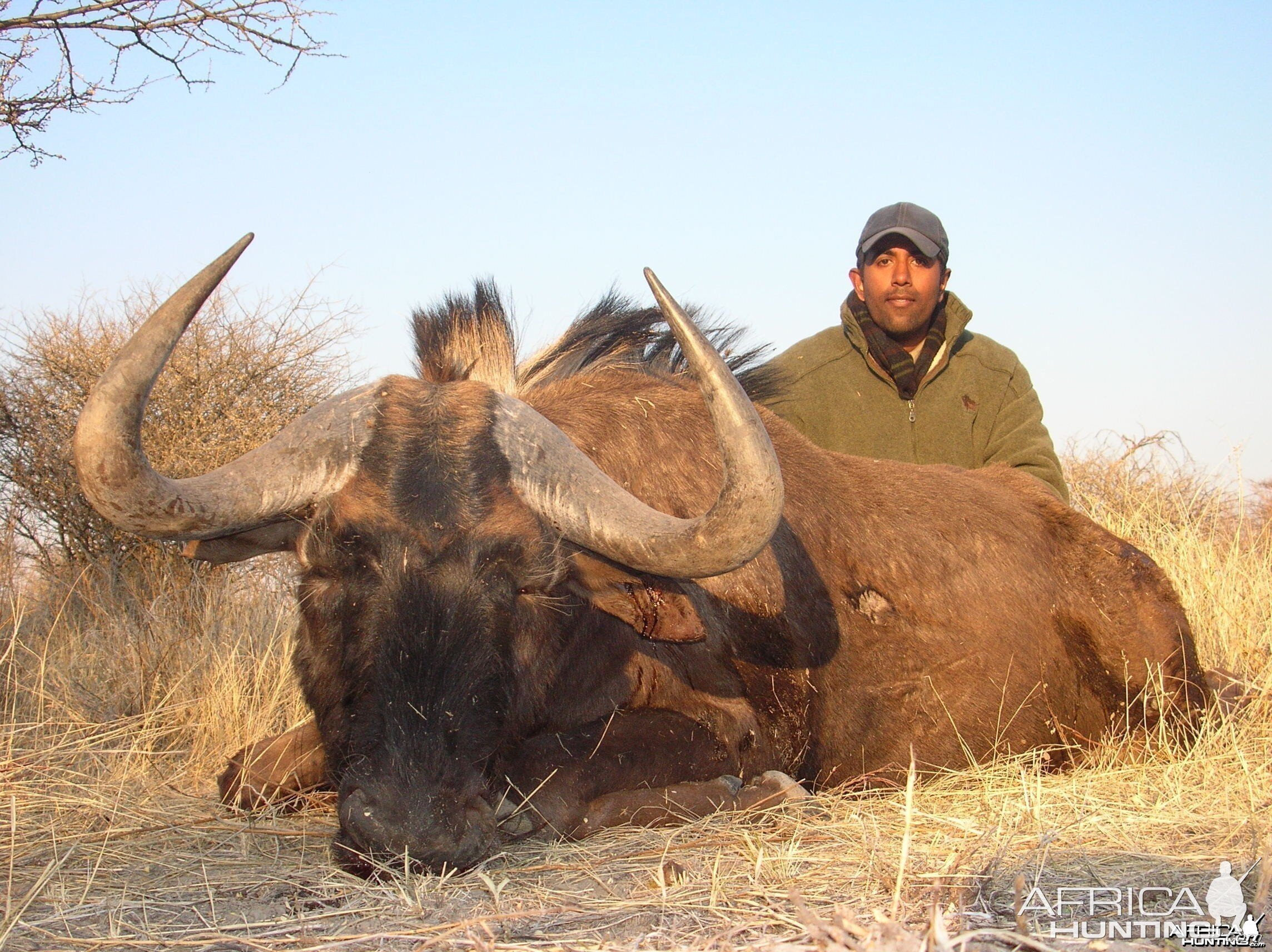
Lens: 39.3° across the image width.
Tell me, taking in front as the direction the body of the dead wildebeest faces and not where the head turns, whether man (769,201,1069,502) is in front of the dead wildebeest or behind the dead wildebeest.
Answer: behind

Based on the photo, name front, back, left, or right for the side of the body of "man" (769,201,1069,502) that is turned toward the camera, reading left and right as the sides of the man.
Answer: front

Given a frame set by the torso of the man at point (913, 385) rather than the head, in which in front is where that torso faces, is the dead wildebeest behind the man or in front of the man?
in front

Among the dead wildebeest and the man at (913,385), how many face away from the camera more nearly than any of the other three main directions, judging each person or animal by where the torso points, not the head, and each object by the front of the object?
0

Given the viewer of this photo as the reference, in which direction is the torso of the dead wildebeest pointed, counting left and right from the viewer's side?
facing the viewer and to the left of the viewer
